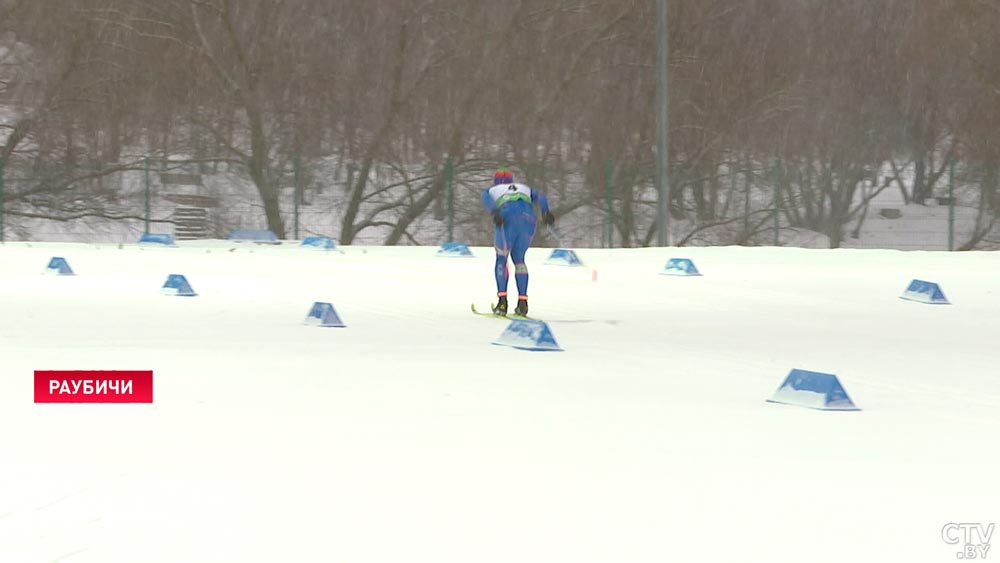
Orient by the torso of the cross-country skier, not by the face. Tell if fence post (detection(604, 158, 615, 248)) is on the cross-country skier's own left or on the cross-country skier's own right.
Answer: on the cross-country skier's own right

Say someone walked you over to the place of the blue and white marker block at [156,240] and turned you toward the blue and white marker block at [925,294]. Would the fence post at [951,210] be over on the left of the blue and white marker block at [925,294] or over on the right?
left

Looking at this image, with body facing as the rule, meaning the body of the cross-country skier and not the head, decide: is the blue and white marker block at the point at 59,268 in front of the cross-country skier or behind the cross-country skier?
in front

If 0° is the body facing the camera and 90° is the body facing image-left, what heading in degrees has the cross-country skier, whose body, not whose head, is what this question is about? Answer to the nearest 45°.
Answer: approximately 135°

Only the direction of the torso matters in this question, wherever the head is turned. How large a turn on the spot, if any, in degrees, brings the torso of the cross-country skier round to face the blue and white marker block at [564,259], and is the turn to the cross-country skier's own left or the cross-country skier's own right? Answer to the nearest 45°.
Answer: approximately 45° to the cross-country skier's own right

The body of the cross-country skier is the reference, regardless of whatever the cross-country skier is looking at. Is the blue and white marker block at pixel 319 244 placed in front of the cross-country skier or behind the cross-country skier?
in front

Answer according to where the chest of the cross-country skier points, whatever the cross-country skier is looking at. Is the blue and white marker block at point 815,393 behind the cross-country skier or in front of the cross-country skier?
behind

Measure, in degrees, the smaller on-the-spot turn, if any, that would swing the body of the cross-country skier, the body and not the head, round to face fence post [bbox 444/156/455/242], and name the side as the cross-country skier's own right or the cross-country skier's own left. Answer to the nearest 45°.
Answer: approximately 45° to the cross-country skier's own right
